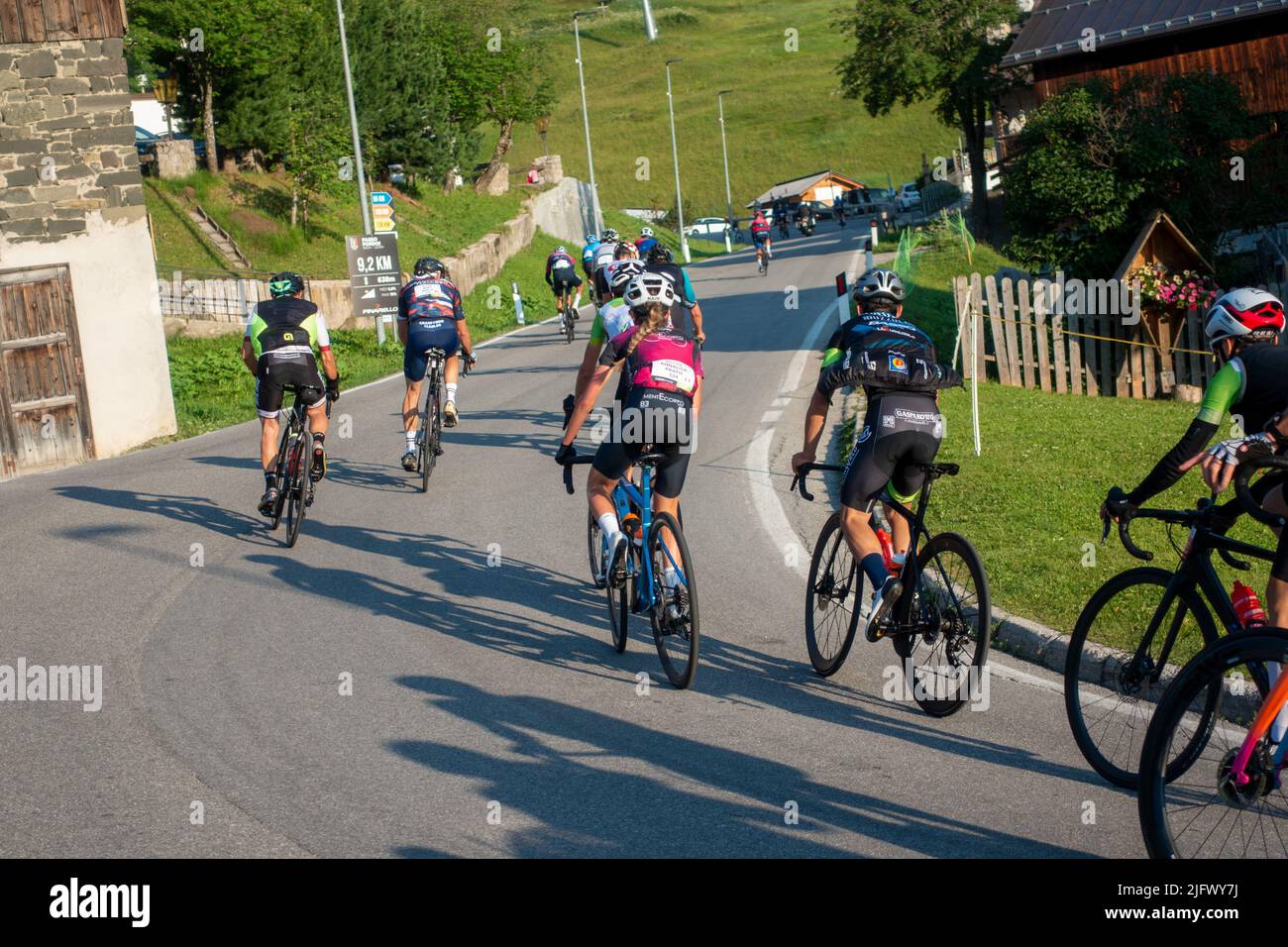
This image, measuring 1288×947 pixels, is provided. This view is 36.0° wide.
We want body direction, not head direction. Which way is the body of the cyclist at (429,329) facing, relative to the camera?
away from the camera

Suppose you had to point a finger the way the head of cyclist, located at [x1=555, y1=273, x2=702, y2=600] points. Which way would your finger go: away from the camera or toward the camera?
away from the camera

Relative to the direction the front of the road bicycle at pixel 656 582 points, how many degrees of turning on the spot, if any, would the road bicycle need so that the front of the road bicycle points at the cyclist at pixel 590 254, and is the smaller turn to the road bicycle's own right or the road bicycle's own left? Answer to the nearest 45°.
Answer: approximately 45° to the road bicycle's own right

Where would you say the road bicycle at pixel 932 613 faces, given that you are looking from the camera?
facing away from the viewer and to the left of the viewer

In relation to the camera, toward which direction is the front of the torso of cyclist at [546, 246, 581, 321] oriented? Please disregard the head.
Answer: away from the camera

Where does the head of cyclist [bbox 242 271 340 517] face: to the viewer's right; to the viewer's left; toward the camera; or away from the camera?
away from the camera

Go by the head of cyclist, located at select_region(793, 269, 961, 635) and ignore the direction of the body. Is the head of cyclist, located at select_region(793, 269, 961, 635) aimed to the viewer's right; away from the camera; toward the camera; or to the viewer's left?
away from the camera

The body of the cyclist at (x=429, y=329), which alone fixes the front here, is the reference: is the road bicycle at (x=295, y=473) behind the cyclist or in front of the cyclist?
behind

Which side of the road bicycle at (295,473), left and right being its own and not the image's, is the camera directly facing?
back

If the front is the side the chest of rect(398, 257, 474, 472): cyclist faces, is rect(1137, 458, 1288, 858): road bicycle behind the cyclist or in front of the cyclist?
behind

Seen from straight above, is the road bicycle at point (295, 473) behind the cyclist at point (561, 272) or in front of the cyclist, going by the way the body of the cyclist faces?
behind

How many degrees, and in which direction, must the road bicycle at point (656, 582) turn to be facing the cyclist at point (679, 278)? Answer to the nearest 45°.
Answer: approximately 45° to its right

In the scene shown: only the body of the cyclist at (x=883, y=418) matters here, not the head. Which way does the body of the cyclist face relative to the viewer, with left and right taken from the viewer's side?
facing away from the viewer and to the left of the viewer
